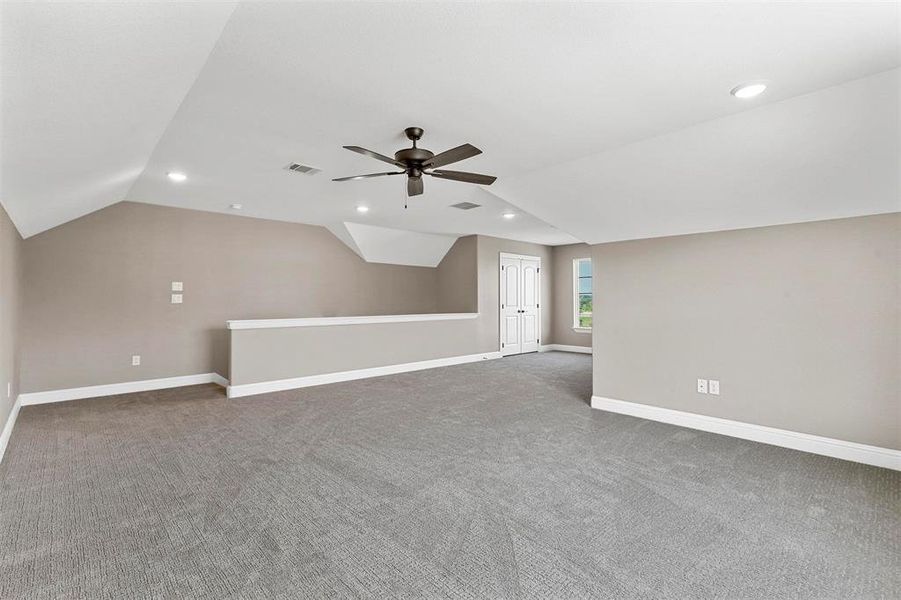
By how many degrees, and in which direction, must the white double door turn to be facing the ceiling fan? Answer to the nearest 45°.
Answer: approximately 45° to its right

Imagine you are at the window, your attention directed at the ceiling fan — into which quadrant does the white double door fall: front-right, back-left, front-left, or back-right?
front-right

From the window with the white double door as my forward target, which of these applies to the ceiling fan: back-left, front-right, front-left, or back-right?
front-left

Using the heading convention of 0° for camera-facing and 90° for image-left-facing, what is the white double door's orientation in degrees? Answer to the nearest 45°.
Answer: approximately 315°

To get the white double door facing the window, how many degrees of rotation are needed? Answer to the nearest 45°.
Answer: approximately 90° to its left
